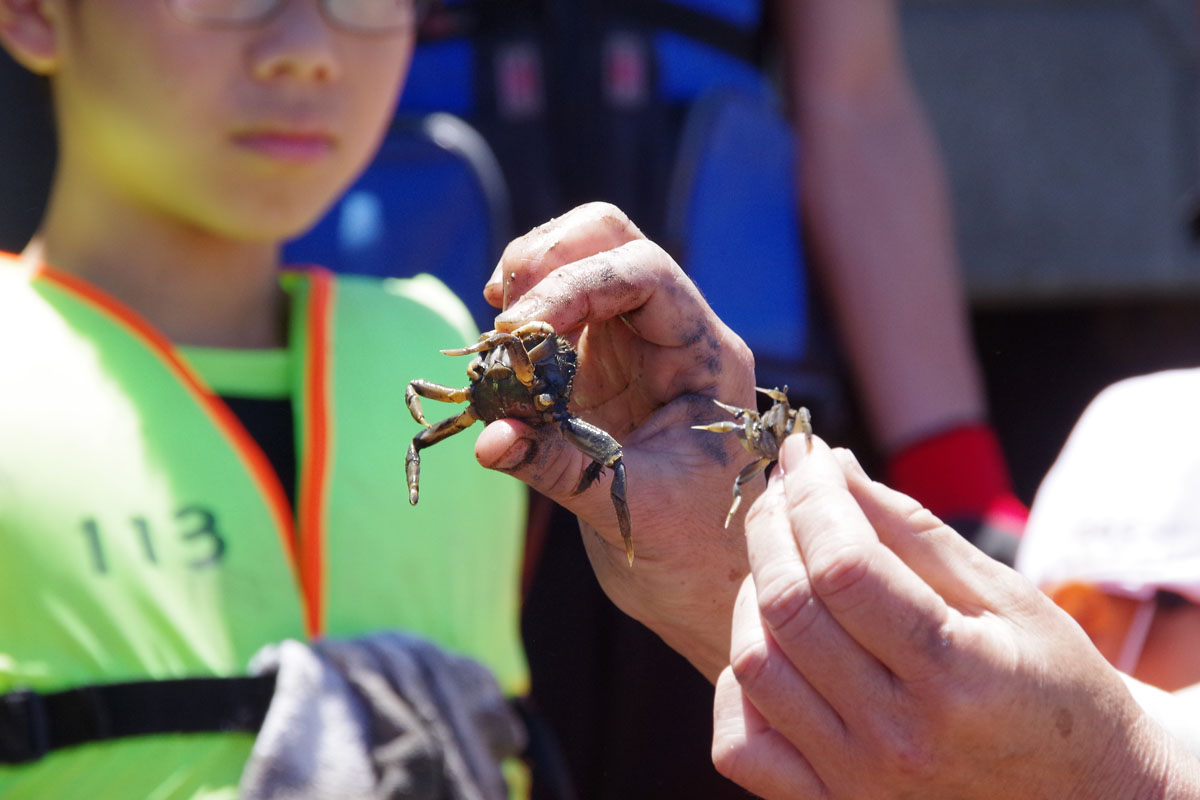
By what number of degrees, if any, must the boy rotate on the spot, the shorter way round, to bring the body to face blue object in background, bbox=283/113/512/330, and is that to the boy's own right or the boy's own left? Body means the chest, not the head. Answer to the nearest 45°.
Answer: approximately 135° to the boy's own left

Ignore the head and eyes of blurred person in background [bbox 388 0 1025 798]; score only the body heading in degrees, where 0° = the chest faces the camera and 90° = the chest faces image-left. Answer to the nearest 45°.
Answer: approximately 0°

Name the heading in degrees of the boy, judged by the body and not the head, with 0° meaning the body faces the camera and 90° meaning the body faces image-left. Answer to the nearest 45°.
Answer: approximately 315°

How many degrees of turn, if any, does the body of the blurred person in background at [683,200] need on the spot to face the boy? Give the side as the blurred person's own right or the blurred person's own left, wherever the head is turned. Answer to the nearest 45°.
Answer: approximately 45° to the blurred person's own right

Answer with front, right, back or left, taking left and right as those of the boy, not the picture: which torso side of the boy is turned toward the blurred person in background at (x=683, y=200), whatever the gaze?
left
